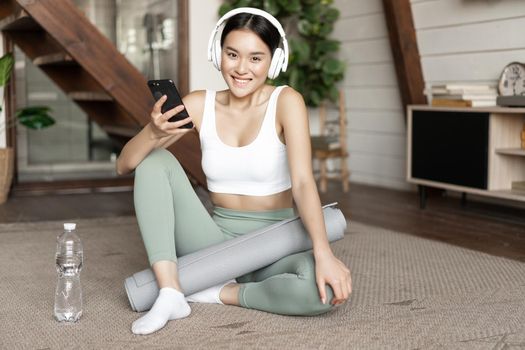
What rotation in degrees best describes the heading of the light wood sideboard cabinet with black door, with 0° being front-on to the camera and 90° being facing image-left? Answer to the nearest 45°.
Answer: approximately 45°

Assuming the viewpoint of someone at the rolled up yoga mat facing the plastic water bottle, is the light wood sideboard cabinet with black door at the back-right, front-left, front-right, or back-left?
back-right

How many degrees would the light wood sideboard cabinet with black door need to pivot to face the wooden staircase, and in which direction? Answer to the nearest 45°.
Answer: approximately 45° to its right
